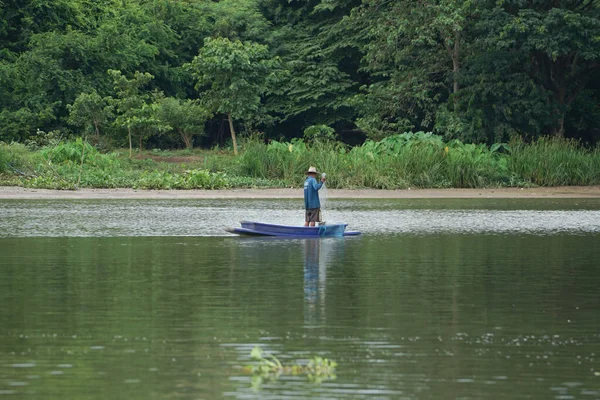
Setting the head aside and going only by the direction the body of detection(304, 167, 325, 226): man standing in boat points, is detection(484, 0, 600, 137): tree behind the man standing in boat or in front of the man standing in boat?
in front

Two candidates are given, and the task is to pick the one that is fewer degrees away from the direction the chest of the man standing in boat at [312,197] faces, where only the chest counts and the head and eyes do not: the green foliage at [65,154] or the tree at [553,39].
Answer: the tree

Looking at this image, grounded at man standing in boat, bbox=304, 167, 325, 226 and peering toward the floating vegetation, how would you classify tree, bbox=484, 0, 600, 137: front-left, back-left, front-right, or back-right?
back-left

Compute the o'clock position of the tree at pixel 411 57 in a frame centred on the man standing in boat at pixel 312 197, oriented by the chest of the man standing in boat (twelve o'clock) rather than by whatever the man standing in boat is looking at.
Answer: The tree is roughly at 11 o'clock from the man standing in boat.

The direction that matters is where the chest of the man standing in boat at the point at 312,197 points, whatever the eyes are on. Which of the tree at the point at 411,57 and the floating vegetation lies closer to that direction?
the tree

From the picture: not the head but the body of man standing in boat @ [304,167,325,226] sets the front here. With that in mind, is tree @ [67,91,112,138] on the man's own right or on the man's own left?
on the man's own left

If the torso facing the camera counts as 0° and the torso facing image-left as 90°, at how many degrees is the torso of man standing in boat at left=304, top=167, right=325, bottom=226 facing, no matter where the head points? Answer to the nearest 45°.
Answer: approximately 225°

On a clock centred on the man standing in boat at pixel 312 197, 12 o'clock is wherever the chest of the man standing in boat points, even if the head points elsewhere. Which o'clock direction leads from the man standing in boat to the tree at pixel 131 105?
The tree is roughly at 10 o'clock from the man standing in boat.

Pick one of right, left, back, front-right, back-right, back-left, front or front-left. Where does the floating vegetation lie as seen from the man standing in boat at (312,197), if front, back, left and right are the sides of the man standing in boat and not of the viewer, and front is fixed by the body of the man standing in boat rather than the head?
back-right
